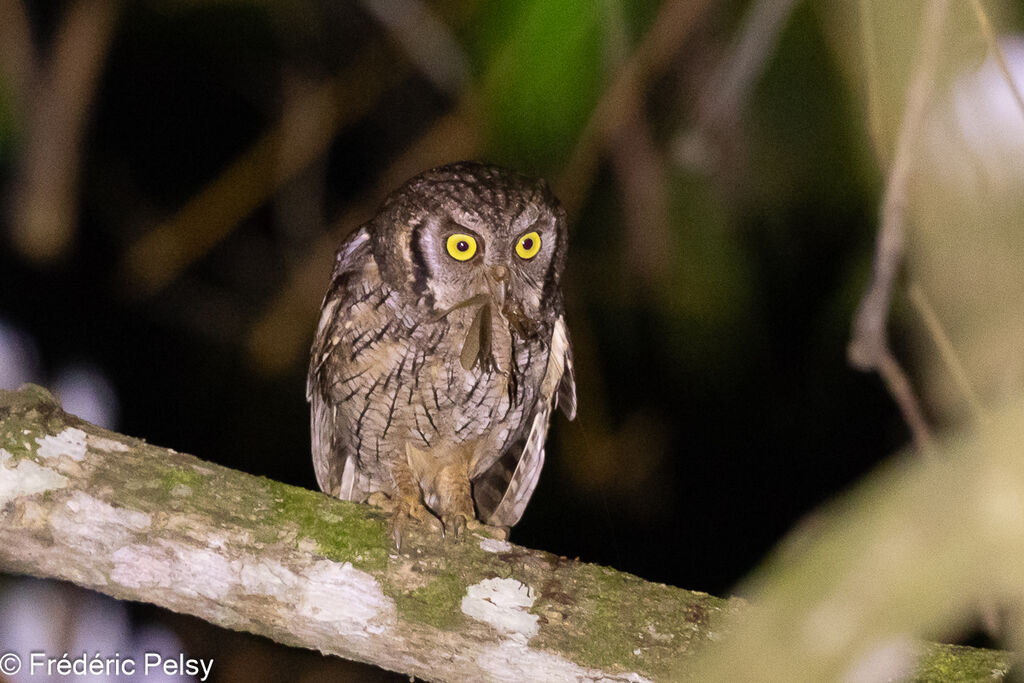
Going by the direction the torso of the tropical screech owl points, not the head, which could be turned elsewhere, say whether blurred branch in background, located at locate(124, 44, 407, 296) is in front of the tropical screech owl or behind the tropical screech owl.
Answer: behind

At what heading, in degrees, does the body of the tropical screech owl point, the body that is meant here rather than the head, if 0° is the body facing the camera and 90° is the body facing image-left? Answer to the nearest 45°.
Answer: approximately 0°
